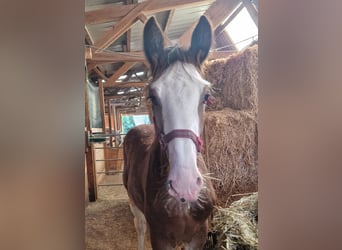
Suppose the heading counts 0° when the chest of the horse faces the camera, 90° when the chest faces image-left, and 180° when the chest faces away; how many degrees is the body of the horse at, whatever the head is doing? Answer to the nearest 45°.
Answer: approximately 0°
